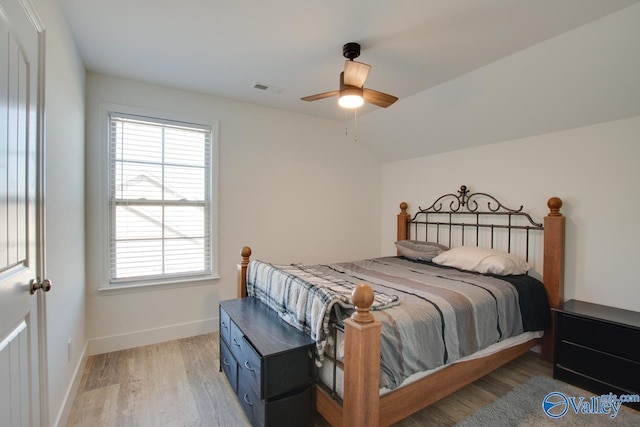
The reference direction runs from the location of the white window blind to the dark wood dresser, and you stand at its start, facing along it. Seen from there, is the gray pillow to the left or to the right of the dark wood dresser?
left

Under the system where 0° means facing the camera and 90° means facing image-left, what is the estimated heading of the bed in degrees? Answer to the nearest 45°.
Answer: approximately 45°

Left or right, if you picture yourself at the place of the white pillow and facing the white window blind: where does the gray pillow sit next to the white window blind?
right

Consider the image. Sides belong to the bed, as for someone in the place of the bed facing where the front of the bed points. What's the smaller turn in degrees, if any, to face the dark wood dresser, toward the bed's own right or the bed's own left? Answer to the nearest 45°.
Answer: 0° — it already faces it
